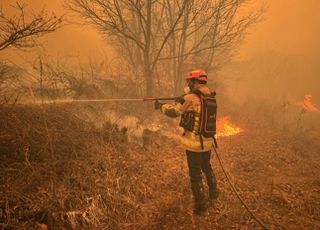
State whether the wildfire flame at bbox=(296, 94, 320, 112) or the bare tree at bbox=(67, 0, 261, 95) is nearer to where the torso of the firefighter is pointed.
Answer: the bare tree

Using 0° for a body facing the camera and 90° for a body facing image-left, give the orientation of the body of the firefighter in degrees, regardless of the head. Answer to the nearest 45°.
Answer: approximately 90°
